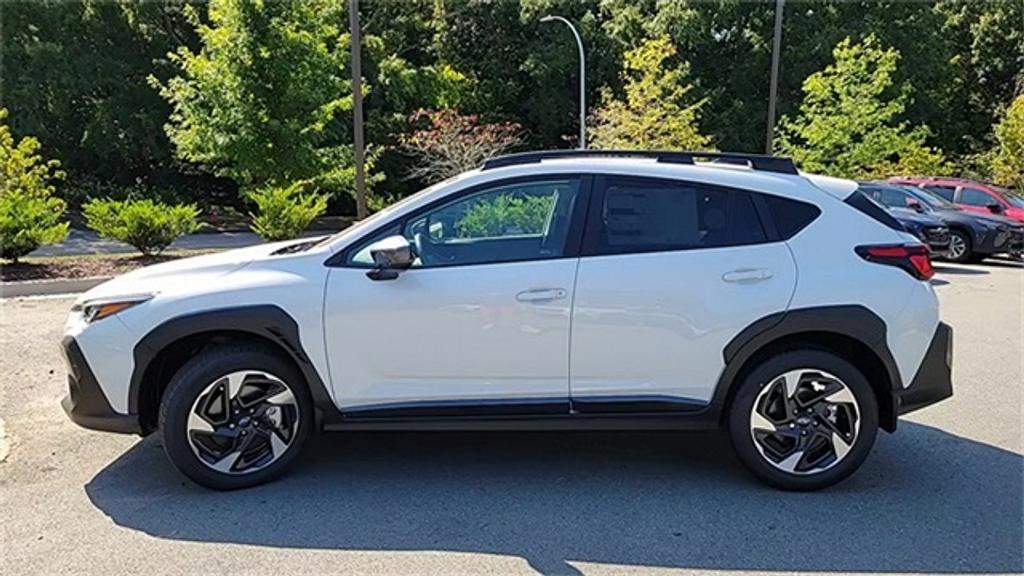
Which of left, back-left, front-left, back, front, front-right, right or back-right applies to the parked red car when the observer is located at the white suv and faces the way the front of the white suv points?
back-right

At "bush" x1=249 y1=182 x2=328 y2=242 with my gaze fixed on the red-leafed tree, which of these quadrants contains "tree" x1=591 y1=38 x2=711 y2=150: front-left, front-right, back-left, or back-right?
front-right

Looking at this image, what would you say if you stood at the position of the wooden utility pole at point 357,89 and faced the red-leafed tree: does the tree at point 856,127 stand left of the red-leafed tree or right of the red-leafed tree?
right

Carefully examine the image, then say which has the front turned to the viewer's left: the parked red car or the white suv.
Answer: the white suv

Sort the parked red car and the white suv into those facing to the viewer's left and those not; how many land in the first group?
1

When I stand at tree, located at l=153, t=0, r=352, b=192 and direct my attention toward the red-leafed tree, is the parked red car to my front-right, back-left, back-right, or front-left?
front-right

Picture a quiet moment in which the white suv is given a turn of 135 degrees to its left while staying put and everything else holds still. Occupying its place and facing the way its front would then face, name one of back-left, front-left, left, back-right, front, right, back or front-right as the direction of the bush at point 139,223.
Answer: back

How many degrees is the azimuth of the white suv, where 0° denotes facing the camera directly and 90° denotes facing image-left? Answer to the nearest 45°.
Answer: approximately 90°

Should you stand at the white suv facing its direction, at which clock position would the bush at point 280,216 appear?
The bush is roughly at 2 o'clock from the white suv.

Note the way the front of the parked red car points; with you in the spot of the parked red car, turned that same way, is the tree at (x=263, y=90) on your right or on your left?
on your right
